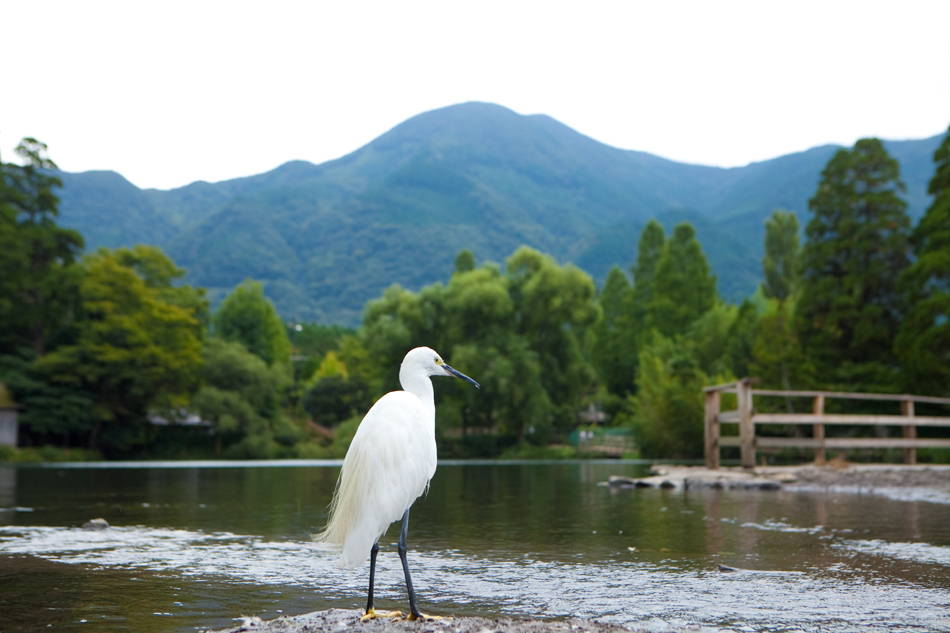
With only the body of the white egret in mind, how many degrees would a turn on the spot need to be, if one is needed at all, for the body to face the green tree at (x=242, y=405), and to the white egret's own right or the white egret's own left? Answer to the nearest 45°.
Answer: approximately 90° to the white egret's own left

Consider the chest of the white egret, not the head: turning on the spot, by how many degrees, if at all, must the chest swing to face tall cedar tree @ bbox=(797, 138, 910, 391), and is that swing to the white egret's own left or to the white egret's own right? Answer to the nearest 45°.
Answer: approximately 45° to the white egret's own left

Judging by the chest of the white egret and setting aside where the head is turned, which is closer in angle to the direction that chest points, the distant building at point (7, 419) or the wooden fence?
the wooden fence

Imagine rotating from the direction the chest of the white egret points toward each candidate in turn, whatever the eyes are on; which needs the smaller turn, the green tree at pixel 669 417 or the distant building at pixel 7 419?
the green tree

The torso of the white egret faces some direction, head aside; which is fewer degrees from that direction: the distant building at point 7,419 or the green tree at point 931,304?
the green tree

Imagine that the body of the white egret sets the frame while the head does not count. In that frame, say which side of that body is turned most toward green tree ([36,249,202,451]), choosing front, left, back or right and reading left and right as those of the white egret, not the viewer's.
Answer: left

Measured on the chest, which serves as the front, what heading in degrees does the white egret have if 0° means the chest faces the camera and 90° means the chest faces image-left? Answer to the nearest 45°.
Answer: approximately 270°

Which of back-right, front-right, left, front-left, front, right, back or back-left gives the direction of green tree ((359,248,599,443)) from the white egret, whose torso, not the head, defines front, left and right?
left

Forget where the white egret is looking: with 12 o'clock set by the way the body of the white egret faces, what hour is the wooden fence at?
The wooden fence is roughly at 10 o'clock from the white egret.
